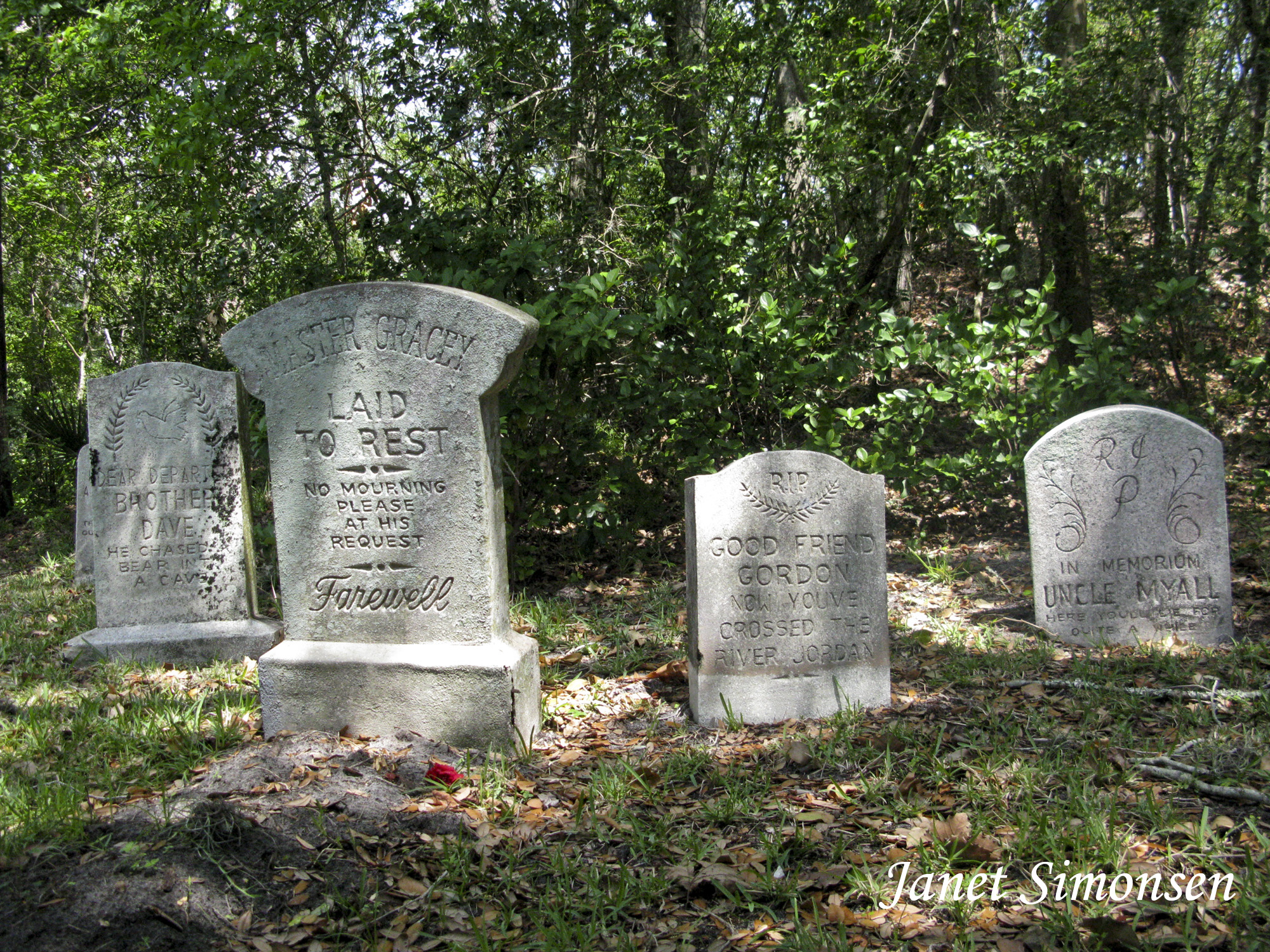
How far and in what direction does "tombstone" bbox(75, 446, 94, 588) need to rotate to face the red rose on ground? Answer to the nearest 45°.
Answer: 0° — it already faces it

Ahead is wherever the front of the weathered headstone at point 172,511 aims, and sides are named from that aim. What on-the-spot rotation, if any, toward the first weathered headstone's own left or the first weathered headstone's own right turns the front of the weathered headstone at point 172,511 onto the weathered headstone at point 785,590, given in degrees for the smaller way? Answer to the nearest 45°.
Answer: approximately 45° to the first weathered headstone's own left

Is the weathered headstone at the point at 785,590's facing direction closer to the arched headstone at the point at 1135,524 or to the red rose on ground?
the red rose on ground

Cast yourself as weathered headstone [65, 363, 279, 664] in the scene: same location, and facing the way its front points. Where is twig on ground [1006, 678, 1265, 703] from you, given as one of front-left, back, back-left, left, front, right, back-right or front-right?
front-left

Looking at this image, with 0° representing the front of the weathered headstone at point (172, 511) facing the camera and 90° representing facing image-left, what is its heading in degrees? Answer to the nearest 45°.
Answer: approximately 0°

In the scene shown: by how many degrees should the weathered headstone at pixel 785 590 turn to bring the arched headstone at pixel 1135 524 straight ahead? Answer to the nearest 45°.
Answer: approximately 135° to its left

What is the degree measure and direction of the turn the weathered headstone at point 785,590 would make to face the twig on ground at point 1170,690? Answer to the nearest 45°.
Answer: approximately 90° to its left

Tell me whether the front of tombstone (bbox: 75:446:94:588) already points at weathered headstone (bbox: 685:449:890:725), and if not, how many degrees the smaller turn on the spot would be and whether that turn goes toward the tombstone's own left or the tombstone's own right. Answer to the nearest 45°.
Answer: approximately 45° to the tombstone's own left
